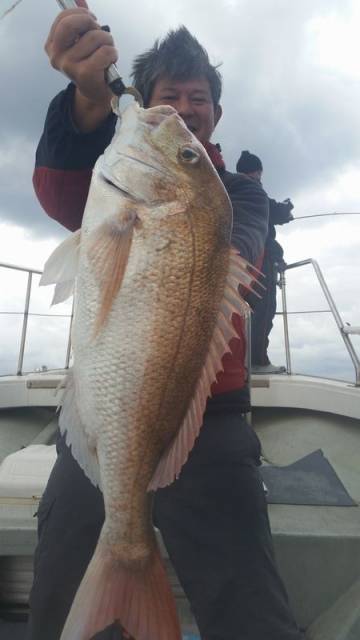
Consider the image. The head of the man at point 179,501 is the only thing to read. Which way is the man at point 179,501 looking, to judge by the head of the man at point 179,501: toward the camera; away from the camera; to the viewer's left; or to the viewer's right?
toward the camera

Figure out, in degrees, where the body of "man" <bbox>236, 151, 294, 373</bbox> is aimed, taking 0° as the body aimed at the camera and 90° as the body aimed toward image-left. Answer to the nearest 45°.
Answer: approximately 270°

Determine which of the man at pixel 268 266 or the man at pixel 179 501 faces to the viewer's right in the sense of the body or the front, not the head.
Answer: the man at pixel 268 266

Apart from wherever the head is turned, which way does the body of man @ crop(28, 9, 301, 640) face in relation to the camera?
toward the camera

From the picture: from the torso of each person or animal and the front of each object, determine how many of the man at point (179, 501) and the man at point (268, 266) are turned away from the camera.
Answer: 0
